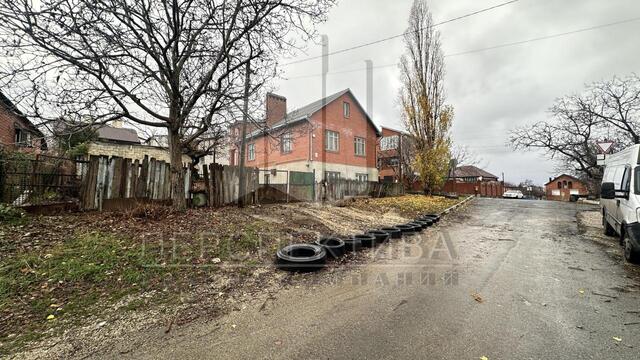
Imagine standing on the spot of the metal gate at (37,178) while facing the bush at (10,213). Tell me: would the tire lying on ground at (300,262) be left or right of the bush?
left

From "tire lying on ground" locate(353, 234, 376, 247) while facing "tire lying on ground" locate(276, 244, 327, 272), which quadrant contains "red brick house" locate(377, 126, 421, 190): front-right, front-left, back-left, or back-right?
back-right

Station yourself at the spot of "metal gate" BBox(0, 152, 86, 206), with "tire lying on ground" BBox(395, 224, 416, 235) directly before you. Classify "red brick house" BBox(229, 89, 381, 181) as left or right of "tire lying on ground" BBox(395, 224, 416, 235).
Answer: left
